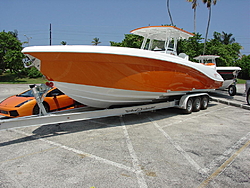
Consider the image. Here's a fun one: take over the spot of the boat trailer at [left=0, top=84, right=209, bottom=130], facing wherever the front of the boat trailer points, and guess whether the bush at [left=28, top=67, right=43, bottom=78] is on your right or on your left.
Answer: on your right

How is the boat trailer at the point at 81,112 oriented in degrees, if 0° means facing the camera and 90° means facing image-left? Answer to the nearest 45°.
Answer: approximately 45°

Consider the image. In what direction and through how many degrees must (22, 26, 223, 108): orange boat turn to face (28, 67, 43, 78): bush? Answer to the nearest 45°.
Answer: approximately 90° to its right

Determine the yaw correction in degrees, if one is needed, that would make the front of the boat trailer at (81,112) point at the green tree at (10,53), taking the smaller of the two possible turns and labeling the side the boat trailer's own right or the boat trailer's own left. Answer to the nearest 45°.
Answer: approximately 90° to the boat trailer's own right

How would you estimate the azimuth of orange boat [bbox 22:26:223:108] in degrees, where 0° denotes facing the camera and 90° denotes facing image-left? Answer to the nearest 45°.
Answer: approximately 45°
